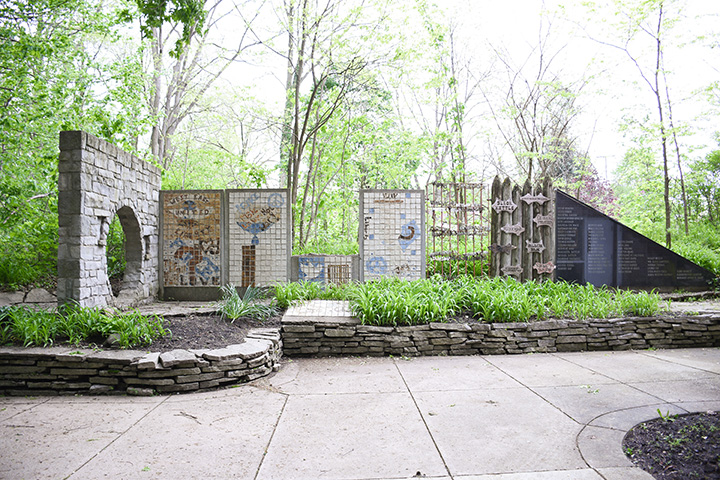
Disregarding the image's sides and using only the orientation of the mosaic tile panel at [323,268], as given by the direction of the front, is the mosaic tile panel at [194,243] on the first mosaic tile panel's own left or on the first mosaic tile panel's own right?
on the first mosaic tile panel's own right

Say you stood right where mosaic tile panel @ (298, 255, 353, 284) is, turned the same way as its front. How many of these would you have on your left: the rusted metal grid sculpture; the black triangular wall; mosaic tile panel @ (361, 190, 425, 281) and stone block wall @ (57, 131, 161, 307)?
3

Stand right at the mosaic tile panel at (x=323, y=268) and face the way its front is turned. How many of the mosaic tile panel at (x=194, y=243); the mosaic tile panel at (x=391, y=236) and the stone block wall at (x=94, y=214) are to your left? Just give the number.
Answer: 1

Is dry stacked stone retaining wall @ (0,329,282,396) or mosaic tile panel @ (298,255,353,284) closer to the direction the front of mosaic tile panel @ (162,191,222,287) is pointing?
the dry stacked stone retaining wall

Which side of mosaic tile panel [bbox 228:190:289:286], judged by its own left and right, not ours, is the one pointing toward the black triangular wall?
left

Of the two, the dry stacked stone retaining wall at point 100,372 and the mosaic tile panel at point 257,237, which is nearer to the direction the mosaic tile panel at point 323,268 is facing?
the dry stacked stone retaining wall

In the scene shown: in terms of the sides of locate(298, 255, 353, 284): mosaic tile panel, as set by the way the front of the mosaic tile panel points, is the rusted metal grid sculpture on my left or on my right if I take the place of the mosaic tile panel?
on my left

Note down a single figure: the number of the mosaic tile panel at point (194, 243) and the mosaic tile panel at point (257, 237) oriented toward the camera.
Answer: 2
